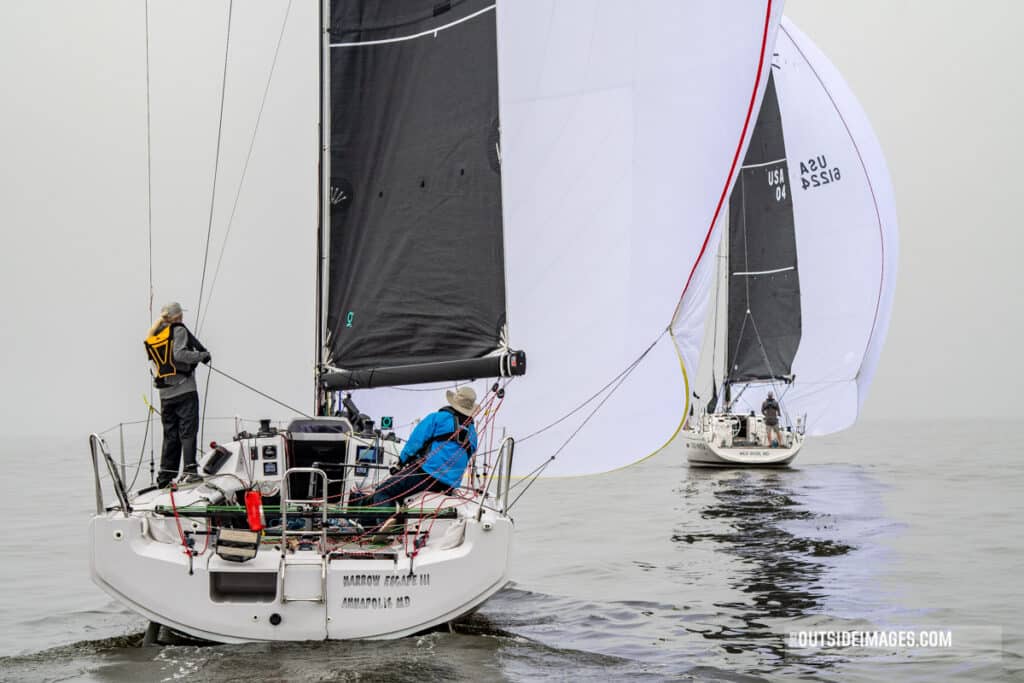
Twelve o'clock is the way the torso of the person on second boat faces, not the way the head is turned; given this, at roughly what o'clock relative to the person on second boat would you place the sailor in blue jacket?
The sailor in blue jacket is roughly at 6 o'clock from the person on second boat.

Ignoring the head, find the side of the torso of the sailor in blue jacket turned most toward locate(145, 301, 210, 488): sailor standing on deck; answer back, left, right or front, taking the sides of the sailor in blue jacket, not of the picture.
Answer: front

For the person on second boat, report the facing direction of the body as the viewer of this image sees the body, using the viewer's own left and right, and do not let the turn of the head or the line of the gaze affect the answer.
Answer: facing away from the viewer

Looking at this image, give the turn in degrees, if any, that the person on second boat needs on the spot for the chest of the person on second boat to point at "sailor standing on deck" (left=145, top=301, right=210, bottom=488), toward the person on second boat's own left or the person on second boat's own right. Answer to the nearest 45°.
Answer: approximately 180°

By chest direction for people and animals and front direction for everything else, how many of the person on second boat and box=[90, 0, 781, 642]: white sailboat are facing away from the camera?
2

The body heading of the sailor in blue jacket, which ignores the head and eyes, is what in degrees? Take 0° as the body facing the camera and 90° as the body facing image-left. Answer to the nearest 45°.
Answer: approximately 135°

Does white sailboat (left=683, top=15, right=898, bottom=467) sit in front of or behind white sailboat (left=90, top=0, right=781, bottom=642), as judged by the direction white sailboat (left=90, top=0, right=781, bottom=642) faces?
in front

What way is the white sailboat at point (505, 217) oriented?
away from the camera
